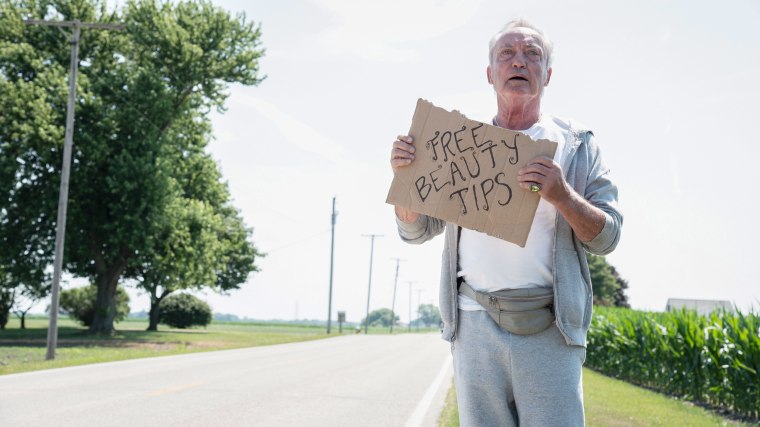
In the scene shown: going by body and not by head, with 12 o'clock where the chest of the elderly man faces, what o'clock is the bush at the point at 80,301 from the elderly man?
The bush is roughly at 5 o'clock from the elderly man.

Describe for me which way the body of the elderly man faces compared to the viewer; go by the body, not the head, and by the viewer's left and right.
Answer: facing the viewer

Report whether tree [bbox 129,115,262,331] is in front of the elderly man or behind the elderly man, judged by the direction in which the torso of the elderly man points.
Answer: behind

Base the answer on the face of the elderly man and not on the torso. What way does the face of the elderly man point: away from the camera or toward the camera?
toward the camera

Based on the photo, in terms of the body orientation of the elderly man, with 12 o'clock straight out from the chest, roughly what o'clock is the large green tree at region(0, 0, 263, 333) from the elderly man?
The large green tree is roughly at 5 o'clock from the elderly man.
